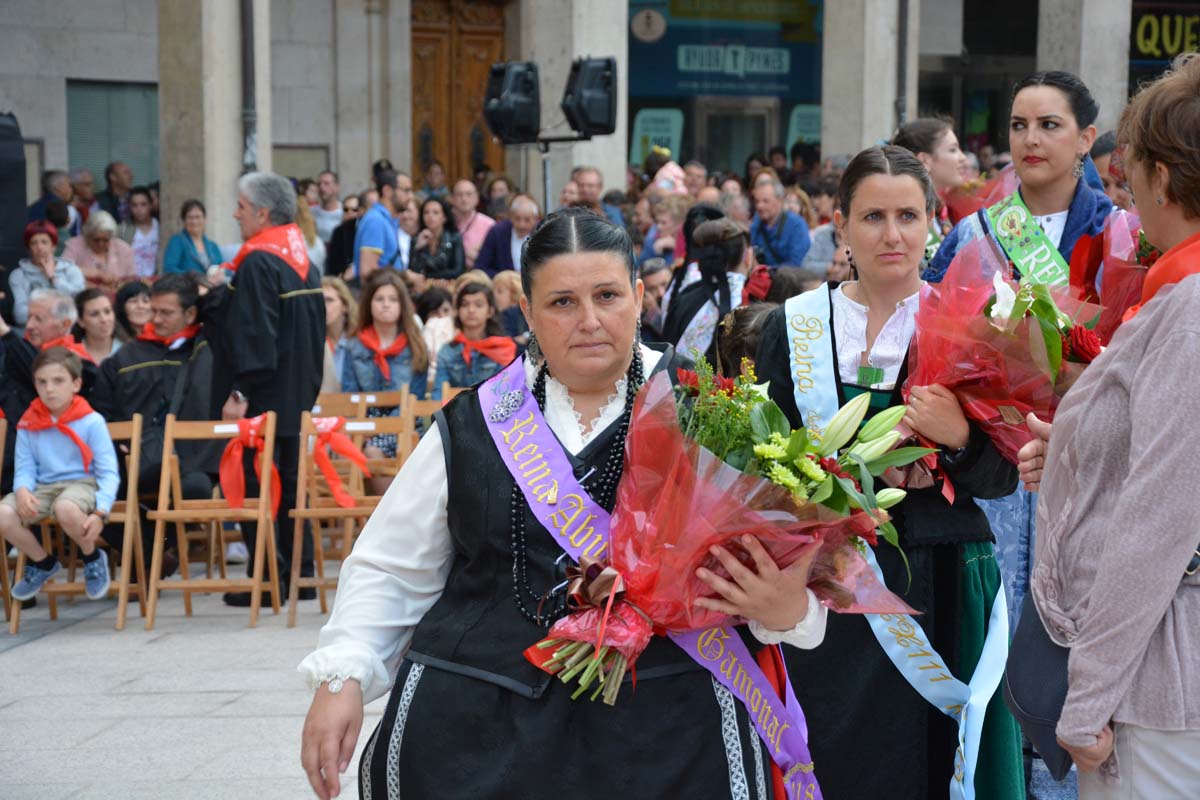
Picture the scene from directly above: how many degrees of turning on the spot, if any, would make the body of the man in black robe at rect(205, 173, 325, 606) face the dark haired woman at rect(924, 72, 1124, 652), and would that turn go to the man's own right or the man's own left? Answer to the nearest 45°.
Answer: approximately 180°

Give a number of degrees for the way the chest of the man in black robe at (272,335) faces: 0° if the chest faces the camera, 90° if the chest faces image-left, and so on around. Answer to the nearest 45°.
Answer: approximately 135°

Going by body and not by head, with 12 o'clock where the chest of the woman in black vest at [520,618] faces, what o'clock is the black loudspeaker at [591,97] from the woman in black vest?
The black loudspeaker is roughly at 6 o'clock from the woman in black vest.

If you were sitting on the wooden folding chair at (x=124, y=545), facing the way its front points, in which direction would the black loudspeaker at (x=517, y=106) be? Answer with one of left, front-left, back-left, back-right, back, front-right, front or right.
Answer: back-left

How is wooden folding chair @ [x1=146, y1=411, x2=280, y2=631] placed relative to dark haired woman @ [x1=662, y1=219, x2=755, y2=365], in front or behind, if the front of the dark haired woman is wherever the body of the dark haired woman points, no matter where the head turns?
behind

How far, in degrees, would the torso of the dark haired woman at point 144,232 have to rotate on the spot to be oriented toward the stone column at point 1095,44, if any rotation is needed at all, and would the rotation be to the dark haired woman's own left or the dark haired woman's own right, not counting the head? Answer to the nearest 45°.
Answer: approximately 90° to the dark haired woman's own left

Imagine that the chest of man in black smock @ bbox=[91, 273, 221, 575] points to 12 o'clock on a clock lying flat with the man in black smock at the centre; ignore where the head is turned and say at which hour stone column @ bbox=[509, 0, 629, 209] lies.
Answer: The stone column is roughly at 7 o'clock from the man in black smock.

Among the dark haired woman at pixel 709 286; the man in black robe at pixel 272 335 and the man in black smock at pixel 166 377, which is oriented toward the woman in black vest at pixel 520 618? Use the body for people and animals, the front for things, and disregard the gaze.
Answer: the man in black smock at pixel 166 377

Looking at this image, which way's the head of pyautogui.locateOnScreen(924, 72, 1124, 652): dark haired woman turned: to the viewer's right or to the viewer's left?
to the viewer's left

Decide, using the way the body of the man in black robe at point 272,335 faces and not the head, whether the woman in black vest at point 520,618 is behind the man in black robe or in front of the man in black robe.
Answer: behind

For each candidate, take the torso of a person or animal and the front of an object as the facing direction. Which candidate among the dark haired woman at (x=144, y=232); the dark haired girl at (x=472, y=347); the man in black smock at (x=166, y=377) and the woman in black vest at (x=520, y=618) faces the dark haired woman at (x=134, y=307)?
the dark haired woman at (x=144, y=232)

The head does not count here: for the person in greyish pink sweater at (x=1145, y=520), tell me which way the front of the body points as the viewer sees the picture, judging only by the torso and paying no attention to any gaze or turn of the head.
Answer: to the viewer's left

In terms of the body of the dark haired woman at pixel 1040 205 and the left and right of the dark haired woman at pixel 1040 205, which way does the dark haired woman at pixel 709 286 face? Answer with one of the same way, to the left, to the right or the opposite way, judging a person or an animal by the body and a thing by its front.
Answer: the opposite way
